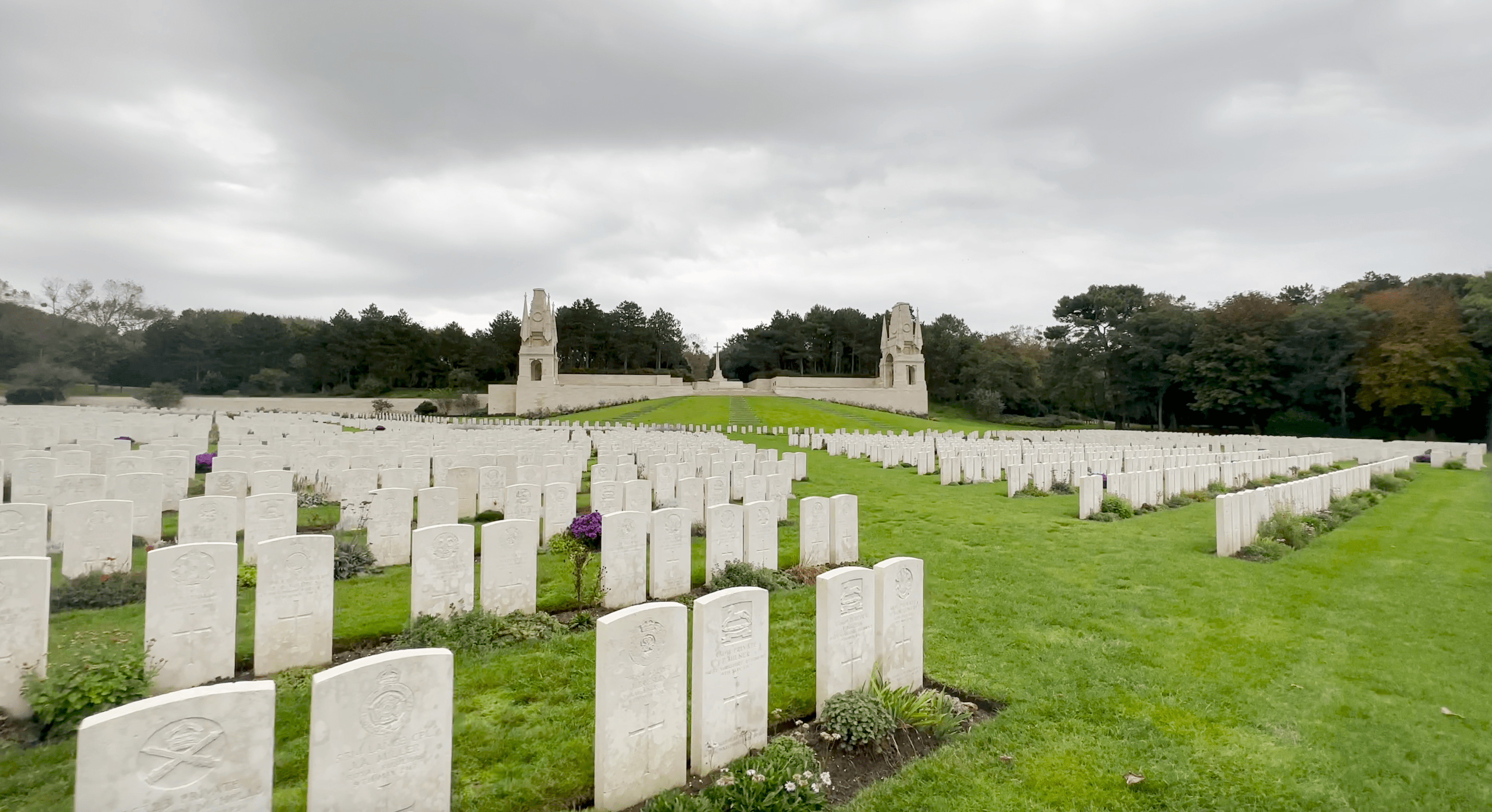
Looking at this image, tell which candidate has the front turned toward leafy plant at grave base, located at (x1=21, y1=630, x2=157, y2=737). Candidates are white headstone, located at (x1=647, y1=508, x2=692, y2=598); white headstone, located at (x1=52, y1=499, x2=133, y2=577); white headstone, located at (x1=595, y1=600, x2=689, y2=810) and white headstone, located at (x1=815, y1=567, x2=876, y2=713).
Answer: white headstone, located at (x1=52, y1=499, x2=133, y2=577)

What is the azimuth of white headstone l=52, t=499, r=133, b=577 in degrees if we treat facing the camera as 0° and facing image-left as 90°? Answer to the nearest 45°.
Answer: approximately 0°

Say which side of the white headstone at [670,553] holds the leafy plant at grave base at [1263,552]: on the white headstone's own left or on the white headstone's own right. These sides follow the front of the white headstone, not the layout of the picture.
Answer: on the white headstone's own left

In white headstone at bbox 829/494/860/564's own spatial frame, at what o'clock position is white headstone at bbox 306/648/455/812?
white headstone at bbox 306/648/455/812 is roughly at 2 o'clock from white headstone at bbox 829/494/860/564.

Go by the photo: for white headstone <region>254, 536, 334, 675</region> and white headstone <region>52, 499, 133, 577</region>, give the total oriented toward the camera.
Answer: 2

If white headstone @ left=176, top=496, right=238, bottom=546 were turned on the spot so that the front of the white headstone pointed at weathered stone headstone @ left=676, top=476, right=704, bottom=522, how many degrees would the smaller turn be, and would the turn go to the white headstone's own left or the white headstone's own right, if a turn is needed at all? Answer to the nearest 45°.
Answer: approximately 90° to the white headstone's own left

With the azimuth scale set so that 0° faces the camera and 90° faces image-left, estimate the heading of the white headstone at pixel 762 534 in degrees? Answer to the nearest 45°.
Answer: approximately 315°

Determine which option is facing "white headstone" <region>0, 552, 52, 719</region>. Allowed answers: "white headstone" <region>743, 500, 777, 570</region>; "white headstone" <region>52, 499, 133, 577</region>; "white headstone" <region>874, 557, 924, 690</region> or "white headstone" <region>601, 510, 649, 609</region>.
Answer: "white headstone" <region>52, 499, 133, 577</region>

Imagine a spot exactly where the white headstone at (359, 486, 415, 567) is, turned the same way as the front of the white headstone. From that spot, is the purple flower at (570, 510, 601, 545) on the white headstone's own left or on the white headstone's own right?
on the white headstone's own left
